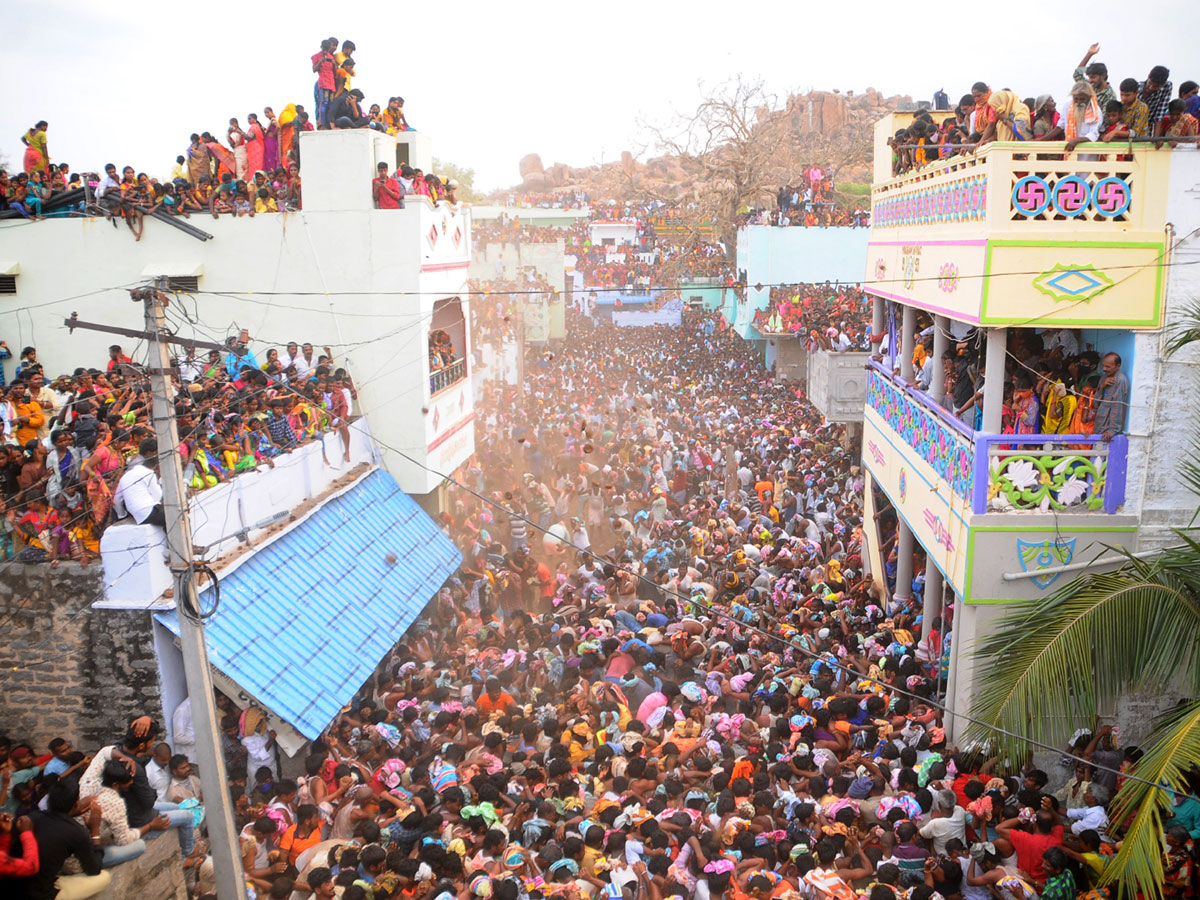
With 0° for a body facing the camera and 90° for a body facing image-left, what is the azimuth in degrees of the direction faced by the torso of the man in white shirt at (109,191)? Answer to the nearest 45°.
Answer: approximately 315°

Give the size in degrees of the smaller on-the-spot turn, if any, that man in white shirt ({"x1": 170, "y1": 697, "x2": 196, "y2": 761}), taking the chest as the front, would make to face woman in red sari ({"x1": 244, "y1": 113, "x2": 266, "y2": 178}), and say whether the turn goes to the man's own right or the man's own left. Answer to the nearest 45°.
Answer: approximately 90° to the man's own left

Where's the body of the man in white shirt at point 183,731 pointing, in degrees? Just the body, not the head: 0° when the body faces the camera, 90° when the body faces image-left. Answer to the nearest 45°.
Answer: approximately 270°

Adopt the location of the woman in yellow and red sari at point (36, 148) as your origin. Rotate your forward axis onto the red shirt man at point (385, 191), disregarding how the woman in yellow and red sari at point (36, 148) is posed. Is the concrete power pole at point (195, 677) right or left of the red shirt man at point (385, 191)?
right

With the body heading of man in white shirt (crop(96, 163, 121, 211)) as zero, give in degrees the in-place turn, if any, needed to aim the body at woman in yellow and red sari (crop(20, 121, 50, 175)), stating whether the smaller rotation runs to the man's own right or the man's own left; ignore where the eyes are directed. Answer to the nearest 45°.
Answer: approximately 180°

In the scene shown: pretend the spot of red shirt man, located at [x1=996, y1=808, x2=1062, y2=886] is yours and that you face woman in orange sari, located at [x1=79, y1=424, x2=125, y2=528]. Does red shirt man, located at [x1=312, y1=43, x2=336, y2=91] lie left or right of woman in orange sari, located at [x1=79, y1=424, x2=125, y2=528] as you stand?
right

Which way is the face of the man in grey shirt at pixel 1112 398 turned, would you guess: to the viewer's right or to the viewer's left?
to the viewer's left

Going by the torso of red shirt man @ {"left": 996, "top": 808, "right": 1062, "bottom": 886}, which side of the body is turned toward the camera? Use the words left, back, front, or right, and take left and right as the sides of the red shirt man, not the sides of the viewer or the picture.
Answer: back

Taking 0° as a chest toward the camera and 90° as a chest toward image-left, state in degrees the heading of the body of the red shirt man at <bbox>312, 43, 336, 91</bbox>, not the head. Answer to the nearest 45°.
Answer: approximately 315°

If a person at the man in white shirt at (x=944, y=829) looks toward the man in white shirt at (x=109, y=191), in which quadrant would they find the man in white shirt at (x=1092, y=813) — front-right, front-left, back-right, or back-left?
back-right

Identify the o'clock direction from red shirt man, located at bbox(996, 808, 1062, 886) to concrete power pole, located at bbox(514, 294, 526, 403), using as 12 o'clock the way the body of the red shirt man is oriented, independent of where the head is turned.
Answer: The concrete power pole is roughly at 11 o'clock from the red shirt man.

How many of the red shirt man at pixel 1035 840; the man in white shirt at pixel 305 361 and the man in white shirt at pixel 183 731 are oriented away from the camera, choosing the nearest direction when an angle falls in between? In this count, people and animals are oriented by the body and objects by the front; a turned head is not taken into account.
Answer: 1
